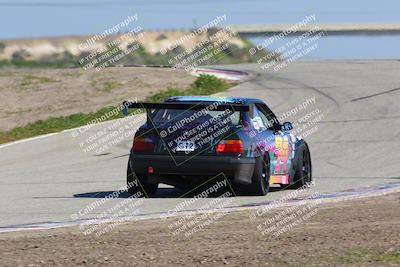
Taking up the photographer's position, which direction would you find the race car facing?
facing away from the viewer and to the right of the viewer
